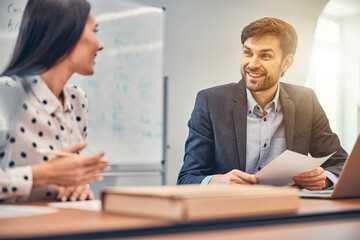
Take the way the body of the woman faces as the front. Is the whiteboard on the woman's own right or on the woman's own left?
on the woman's own left

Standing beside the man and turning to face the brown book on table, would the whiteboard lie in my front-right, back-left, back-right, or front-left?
back-right

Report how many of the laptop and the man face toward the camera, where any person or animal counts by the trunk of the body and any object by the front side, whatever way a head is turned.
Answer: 1

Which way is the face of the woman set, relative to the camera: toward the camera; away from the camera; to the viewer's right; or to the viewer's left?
to the viewer's right

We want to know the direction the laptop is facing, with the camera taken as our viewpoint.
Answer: facing away from the viewer and to the left of the viewer

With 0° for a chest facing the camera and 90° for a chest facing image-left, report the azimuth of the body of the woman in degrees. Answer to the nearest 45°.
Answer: approximately 315°

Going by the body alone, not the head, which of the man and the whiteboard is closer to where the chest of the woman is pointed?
the man
